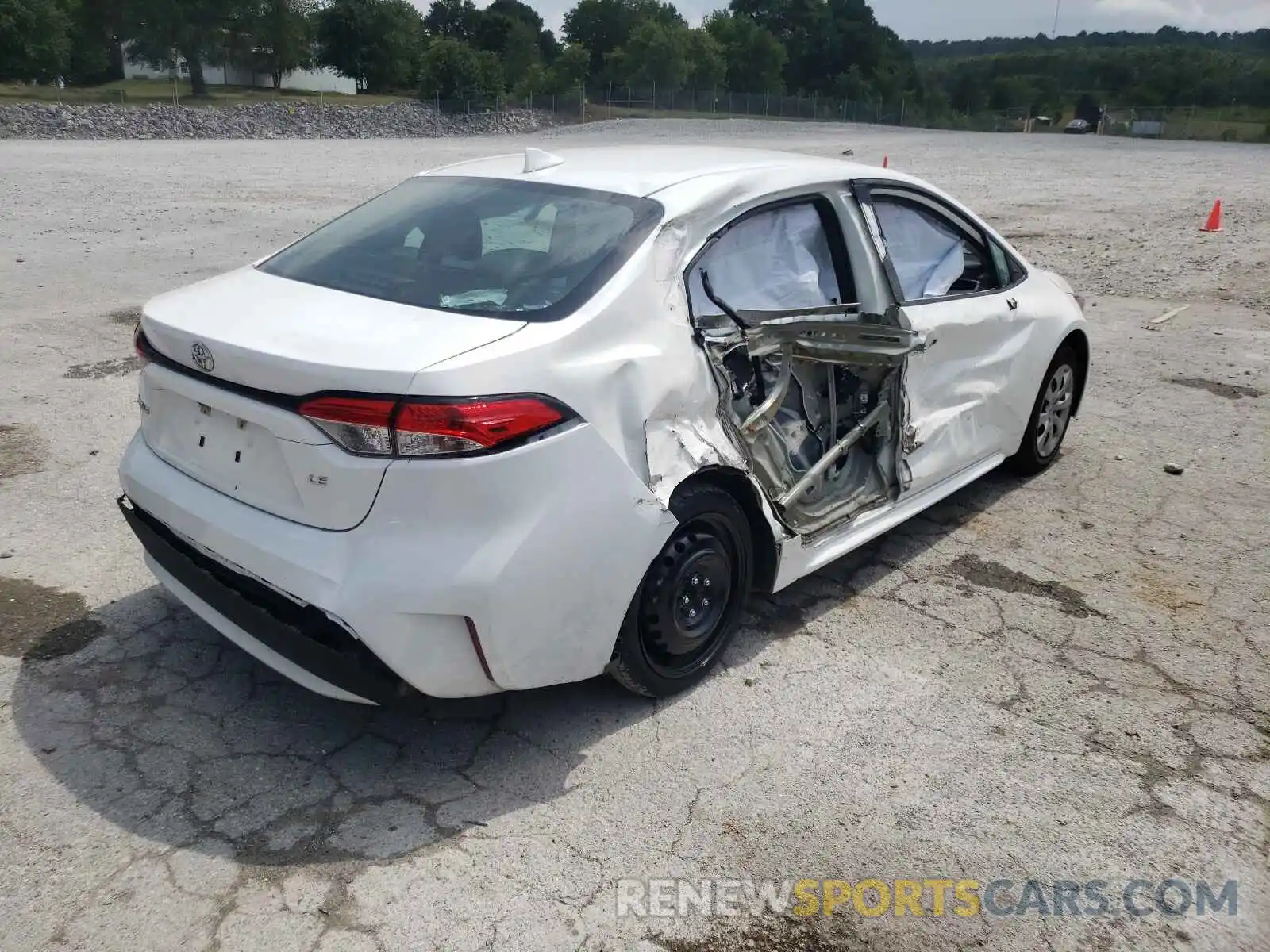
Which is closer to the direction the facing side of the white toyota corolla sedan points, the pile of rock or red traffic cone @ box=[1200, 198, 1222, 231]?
the red traffic cone

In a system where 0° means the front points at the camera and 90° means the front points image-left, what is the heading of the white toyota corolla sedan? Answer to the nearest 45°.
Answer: approximately 225°

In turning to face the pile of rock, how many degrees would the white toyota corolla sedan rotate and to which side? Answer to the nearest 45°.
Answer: approximately 90° to its left

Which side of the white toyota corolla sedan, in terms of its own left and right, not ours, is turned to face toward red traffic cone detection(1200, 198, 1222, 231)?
front
